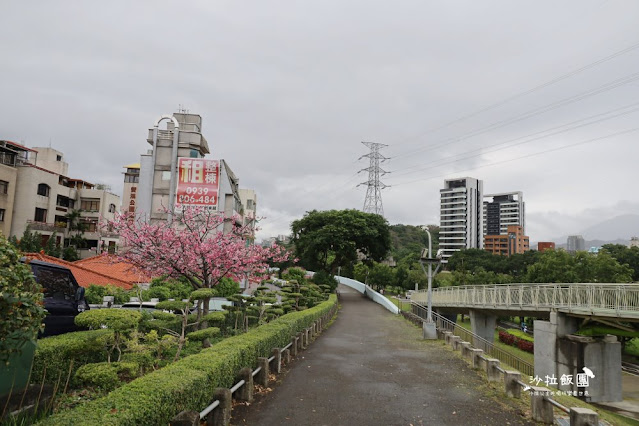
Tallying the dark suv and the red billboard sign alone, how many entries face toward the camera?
1

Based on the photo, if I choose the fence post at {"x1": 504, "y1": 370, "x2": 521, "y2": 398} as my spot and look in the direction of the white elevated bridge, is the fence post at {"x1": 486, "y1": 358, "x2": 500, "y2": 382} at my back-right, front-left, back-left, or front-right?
front-left

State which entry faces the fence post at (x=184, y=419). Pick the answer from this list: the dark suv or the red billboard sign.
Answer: the red billboard sign

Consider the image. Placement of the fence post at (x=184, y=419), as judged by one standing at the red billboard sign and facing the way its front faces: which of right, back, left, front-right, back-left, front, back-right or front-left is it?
front

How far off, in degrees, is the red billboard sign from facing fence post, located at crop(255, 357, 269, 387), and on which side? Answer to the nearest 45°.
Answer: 0° — it already faces it

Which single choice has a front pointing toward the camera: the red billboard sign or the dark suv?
the red billboard sign

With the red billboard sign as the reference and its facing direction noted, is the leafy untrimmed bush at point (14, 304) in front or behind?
in front

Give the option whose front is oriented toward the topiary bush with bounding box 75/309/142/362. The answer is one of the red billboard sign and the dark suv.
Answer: the red billboard sign

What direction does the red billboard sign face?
toward the camera

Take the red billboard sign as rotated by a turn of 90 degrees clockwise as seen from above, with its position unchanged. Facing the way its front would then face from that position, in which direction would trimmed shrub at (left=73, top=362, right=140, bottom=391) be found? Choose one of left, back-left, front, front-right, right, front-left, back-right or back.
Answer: left

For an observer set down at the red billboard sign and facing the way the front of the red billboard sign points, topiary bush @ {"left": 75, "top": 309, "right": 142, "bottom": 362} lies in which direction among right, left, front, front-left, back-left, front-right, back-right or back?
front

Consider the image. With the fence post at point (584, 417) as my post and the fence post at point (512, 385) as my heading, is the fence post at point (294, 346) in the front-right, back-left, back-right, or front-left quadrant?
front-left

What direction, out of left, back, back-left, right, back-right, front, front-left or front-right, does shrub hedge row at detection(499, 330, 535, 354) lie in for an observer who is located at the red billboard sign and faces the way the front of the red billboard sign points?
left

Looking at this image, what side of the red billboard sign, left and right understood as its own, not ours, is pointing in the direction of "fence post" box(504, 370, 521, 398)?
front

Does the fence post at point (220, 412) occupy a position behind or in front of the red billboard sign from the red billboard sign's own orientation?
in front

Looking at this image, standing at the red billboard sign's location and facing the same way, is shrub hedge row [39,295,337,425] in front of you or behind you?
in front

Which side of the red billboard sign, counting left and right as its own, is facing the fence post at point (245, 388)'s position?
front
